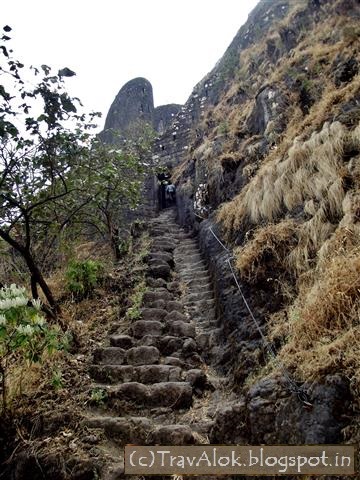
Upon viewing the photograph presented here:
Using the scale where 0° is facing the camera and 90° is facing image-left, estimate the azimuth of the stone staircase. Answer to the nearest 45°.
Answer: approximately 0°
